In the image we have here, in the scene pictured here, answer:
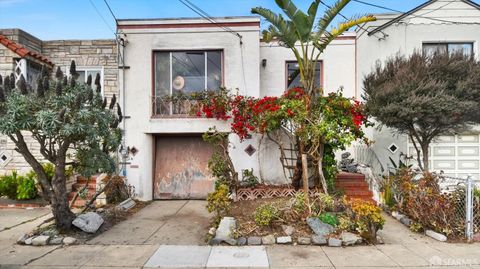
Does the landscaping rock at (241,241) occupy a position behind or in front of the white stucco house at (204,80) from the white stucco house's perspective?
in front

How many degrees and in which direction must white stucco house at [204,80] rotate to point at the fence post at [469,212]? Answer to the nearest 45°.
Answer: approximately 45° to its left

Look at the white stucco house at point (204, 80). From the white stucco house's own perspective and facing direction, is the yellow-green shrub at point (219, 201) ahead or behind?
ahead

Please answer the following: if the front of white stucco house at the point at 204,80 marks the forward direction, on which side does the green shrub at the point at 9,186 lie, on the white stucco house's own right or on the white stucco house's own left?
on the white stucco house's own right

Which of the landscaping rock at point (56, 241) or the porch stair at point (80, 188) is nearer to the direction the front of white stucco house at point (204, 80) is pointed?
the landscaping rock

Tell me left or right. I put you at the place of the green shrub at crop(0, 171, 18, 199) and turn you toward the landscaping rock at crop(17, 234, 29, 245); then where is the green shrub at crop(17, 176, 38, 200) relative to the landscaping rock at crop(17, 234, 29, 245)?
left

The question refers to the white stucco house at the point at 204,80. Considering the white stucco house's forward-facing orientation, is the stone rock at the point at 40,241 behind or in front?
in front

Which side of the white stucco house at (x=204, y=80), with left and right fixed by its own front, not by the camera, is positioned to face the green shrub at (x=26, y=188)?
right

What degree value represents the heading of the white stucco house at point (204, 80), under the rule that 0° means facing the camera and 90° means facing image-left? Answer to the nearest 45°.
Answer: approximately 0°
